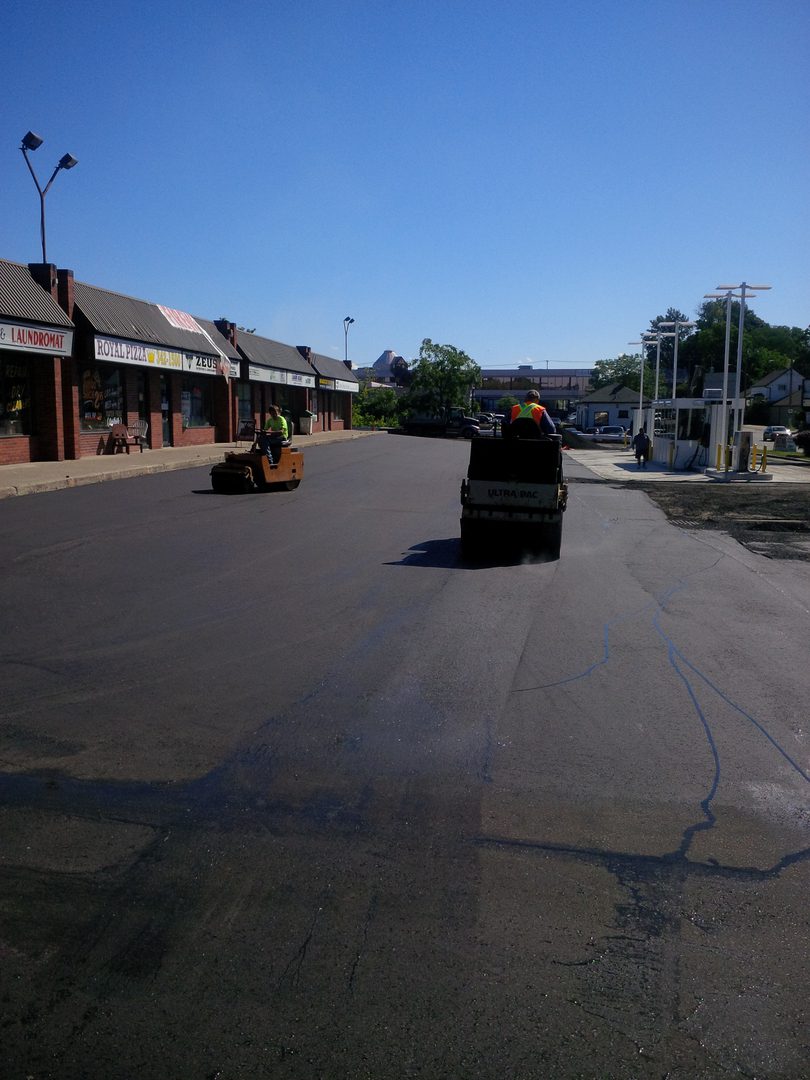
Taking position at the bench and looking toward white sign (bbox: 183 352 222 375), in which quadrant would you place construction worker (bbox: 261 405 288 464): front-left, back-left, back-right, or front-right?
back-right

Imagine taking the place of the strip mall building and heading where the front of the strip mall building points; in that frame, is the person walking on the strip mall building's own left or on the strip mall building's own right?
on the strip mall building's own left

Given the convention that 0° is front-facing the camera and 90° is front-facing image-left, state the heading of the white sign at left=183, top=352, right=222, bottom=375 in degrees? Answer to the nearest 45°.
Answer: approximately 315°

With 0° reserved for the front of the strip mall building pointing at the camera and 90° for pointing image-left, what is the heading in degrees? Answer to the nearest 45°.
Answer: approximately 315°
